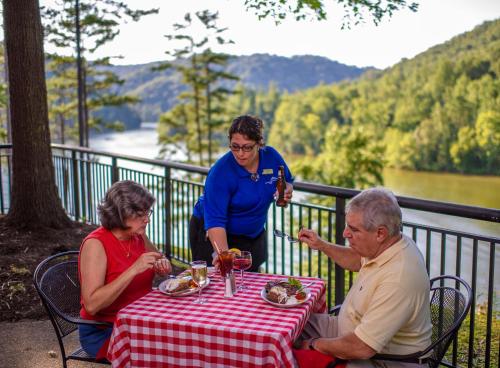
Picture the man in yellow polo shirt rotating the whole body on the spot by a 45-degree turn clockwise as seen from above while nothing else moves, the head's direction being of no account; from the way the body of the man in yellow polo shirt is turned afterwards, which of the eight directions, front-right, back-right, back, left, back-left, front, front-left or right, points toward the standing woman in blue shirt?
front

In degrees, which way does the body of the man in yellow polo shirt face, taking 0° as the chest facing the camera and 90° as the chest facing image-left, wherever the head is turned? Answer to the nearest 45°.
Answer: approximately 90°

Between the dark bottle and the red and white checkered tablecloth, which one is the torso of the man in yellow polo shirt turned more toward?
the red and white checkered tablecloth

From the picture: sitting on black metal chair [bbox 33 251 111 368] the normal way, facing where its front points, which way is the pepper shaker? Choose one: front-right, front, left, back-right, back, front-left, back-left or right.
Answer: front

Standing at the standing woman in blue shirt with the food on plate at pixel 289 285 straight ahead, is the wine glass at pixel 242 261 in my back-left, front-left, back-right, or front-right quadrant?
front-right

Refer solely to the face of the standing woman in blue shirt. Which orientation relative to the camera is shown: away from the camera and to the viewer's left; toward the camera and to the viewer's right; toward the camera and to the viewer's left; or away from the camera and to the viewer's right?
toward the camera and to the viewer's left

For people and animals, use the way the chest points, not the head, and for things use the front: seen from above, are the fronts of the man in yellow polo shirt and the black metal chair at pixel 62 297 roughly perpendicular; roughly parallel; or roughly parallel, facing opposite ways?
roughly parallel, facing opposite ways

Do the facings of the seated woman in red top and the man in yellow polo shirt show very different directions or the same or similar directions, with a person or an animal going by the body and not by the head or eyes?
very different directions

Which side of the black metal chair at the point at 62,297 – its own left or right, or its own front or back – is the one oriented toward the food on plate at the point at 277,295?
front

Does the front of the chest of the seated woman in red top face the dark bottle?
no

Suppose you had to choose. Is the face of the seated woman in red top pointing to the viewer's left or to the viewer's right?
to the viewer's right

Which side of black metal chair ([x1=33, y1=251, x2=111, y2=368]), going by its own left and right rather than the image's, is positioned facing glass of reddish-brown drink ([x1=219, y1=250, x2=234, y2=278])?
front

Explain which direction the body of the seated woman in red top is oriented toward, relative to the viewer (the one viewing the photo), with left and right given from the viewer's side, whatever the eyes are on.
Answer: facing the viewer and to the right of the viewer

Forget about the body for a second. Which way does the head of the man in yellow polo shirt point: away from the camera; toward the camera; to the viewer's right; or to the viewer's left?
to the viewer's left

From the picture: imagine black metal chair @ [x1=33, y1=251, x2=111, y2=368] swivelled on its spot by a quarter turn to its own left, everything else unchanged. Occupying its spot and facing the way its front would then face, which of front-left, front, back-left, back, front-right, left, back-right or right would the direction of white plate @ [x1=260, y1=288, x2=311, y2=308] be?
right

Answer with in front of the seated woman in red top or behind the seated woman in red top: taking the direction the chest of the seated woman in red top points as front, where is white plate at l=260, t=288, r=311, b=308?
in front

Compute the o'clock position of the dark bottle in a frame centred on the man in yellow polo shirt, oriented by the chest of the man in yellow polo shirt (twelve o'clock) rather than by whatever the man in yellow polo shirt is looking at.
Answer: The dark bottle is roughly at 2 o'clock from the man in yellow polo shirt.
